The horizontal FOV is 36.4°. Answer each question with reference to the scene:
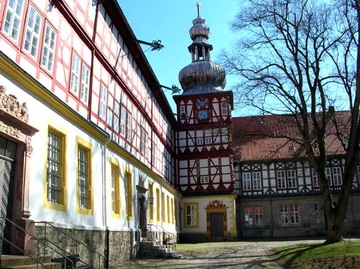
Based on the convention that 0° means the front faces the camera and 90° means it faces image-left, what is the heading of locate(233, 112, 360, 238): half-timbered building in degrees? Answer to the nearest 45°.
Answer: approximately 0°

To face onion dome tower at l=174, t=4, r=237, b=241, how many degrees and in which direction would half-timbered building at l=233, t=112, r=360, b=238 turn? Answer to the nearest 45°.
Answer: approximately 45° to its right
